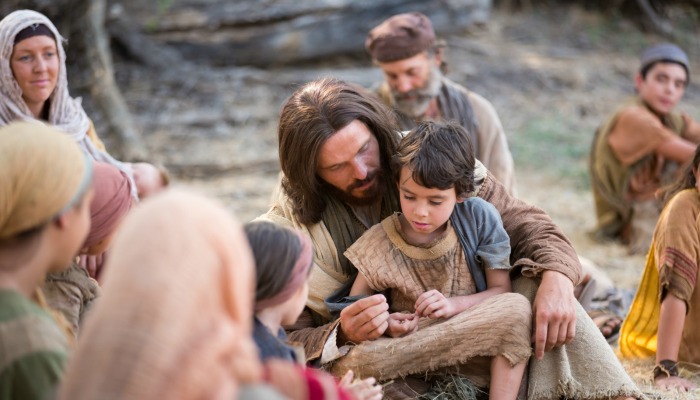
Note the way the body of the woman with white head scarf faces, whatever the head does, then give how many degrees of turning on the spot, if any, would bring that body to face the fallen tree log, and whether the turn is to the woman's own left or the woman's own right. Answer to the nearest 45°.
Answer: approximately 90° to the woman's own left

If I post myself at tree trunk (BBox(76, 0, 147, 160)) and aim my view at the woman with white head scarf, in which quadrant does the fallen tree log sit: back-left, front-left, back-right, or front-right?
back-left

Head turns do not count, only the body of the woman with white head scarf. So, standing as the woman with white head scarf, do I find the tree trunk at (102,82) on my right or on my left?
on my left

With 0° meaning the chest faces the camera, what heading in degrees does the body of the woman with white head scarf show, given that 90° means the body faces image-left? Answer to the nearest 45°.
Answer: approximately 315°
